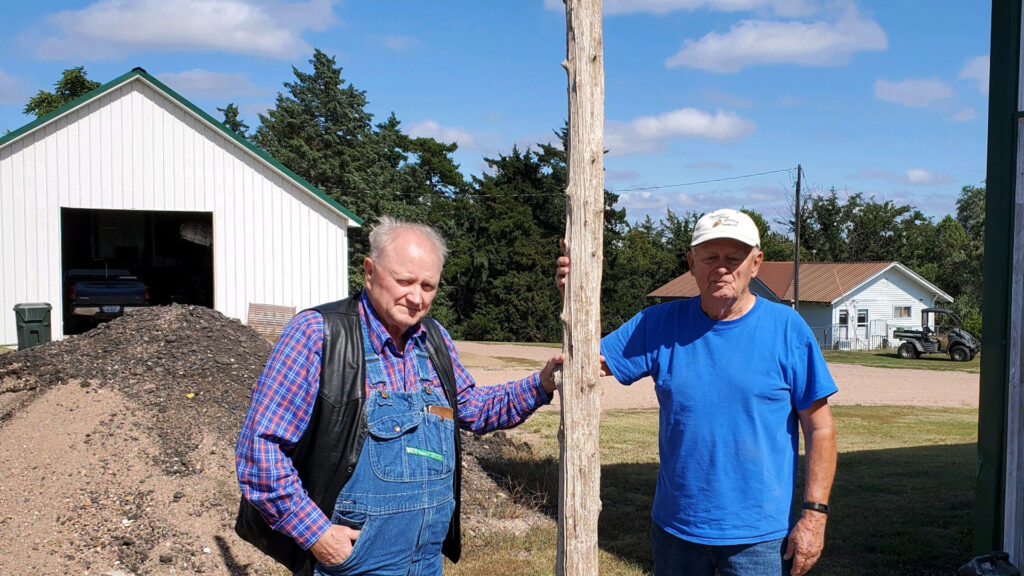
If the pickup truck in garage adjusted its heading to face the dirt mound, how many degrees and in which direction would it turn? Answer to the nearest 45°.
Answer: approximately 180°

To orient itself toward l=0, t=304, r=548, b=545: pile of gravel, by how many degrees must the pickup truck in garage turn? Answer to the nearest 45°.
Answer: approximately 180°

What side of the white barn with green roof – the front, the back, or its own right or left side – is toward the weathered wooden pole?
front

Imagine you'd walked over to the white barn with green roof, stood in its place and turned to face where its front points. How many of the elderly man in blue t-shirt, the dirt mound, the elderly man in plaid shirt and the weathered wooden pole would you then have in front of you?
4

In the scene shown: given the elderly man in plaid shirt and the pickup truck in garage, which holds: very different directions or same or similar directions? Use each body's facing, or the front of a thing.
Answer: very different directions

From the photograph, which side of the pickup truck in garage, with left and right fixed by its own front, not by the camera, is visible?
back

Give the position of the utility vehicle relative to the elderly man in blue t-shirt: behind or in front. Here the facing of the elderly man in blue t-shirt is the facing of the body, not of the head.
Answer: behind

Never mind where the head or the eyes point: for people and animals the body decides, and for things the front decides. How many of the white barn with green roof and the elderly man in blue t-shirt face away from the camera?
0

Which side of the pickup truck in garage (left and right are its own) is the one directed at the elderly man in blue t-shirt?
back

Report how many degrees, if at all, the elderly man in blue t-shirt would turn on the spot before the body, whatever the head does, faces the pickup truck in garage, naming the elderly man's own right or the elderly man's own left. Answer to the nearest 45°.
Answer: approximately 135° to the elderly man's own right

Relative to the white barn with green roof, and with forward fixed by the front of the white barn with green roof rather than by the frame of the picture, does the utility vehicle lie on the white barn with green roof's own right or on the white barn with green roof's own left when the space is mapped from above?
on the white barn with green roof's own left
